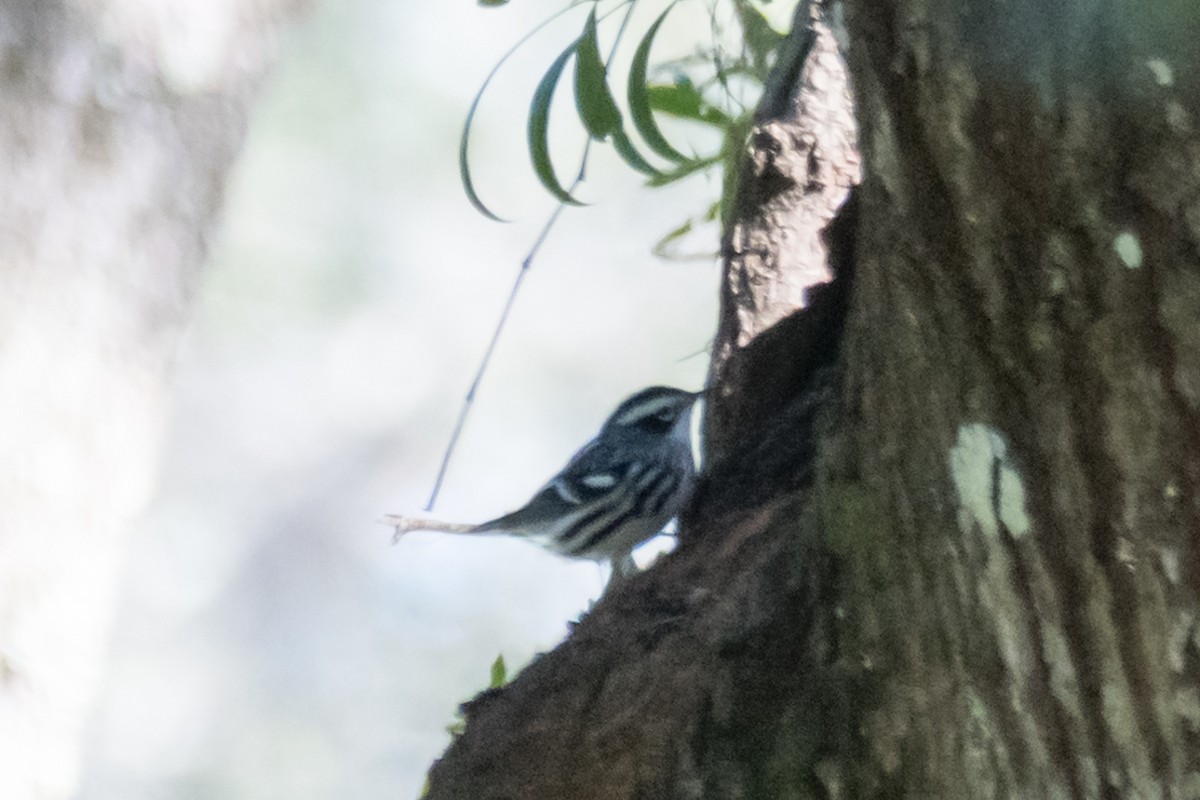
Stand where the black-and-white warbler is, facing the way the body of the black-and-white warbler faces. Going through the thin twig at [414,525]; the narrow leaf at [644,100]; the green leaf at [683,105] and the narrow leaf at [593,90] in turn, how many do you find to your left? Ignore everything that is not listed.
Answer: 0

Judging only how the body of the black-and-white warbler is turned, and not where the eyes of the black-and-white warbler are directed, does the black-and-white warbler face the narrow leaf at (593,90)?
no

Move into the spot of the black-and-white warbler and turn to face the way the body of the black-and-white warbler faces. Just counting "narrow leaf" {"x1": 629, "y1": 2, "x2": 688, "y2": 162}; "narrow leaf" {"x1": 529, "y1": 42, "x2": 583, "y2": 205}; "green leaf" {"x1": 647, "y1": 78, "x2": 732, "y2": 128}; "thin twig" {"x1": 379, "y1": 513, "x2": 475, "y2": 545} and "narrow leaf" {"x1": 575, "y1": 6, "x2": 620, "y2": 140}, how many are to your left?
0

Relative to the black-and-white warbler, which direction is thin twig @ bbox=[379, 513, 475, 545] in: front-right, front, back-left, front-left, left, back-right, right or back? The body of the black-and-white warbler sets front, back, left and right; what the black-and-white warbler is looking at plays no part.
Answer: back-right

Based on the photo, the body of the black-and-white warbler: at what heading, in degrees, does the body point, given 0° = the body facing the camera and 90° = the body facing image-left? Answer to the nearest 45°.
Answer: approximately 270°

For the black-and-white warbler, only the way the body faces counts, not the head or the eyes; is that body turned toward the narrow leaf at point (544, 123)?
no

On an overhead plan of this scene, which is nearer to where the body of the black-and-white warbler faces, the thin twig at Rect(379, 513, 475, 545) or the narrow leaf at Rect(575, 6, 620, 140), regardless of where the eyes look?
the narrow leaf

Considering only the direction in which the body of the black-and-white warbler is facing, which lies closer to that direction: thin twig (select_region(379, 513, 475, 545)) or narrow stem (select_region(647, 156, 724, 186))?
the narrow stem
